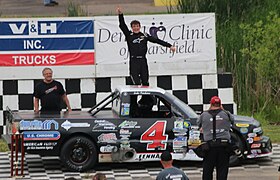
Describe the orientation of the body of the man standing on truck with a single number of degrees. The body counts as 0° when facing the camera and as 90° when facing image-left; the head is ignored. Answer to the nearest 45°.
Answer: approximately 0°

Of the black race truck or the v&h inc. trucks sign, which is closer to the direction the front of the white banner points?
the black race truck

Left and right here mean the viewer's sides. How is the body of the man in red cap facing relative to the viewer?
facing away from the viewer

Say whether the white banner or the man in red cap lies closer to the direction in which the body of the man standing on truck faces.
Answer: the man in red cap
